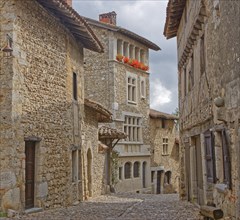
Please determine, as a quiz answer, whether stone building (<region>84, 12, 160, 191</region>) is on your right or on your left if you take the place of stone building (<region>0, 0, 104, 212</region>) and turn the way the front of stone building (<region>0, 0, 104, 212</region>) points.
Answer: on your left

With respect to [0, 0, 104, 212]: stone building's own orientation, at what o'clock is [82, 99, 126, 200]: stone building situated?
[82, 99, 126, 200]: stone building is roughly at 8 o'clock from [0, 0, 104, 212]: stone building.

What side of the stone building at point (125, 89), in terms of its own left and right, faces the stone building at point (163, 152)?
left

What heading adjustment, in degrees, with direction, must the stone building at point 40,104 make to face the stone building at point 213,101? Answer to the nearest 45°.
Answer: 0° — it already faces it

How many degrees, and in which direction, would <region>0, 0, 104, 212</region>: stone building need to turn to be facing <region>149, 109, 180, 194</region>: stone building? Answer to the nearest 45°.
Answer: approximately 90° to its left

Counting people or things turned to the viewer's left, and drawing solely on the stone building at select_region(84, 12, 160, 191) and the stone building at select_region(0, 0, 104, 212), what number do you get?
0

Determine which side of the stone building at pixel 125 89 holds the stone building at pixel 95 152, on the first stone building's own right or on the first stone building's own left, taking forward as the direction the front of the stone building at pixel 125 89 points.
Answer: on the first stone building's own right

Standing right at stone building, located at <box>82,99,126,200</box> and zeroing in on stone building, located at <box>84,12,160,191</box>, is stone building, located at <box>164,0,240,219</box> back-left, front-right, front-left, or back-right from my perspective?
back-right

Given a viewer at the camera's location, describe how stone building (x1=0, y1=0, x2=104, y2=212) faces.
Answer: facing the viewer and to the right of the viewer
